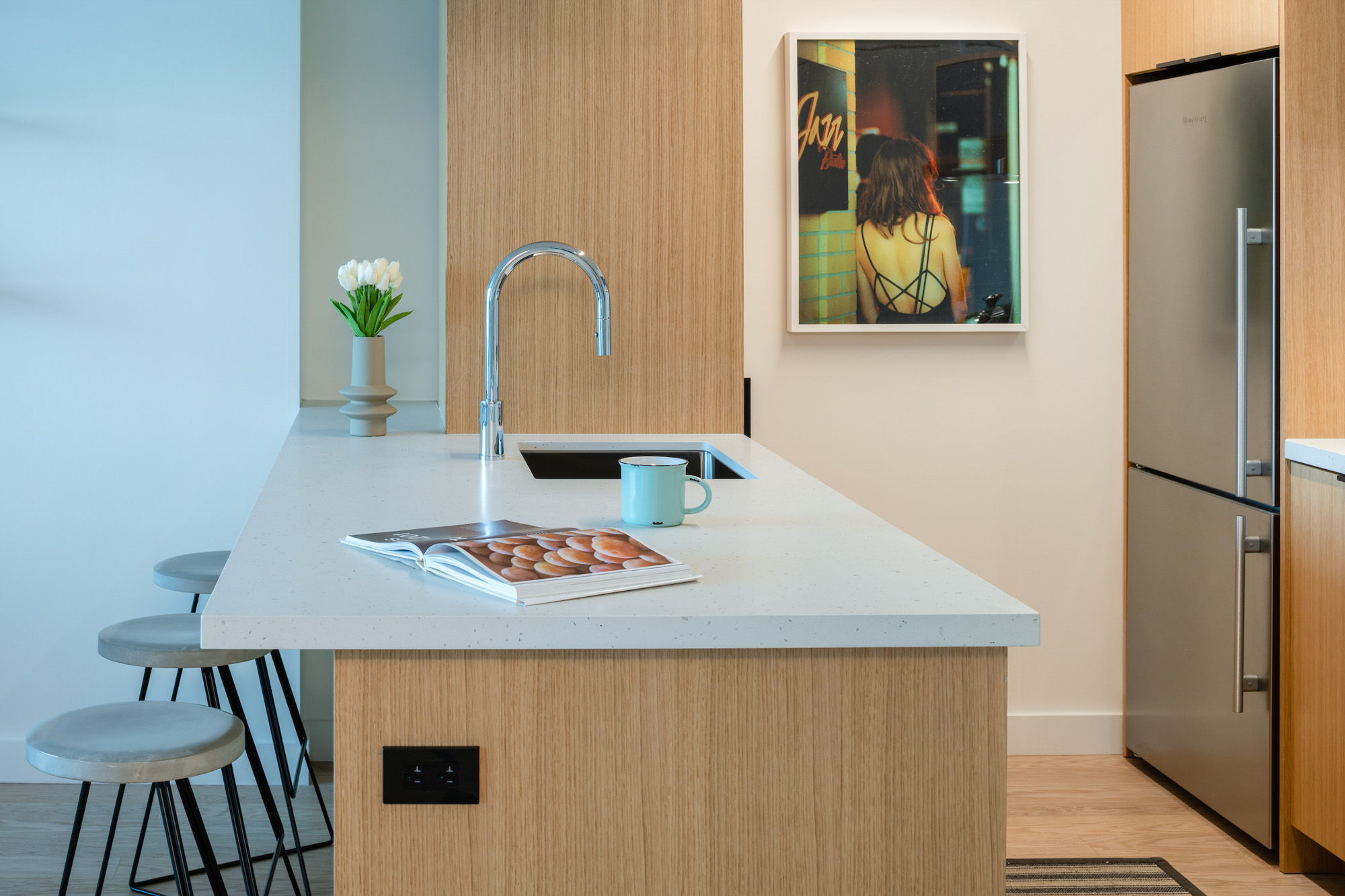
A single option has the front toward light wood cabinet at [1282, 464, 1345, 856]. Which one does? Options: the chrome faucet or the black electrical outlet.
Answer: the chrome faucet

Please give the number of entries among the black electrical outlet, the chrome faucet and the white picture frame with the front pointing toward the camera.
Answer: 2

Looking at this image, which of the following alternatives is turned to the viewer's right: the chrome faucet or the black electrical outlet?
the chrome faucet

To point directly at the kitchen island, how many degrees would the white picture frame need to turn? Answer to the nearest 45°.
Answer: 0° — it already faces it

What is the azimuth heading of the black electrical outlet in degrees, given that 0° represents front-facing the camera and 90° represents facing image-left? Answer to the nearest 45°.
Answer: approximately 0°

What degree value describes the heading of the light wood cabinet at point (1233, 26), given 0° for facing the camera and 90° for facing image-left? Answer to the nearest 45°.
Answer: approximately 45°

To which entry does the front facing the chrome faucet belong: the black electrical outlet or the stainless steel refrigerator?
the stainless steel refrigerator

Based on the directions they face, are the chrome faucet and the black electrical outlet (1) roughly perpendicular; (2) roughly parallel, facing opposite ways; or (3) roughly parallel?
roughly perpendicular

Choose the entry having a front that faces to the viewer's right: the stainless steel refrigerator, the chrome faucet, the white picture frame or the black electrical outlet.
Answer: the chrome faucet
